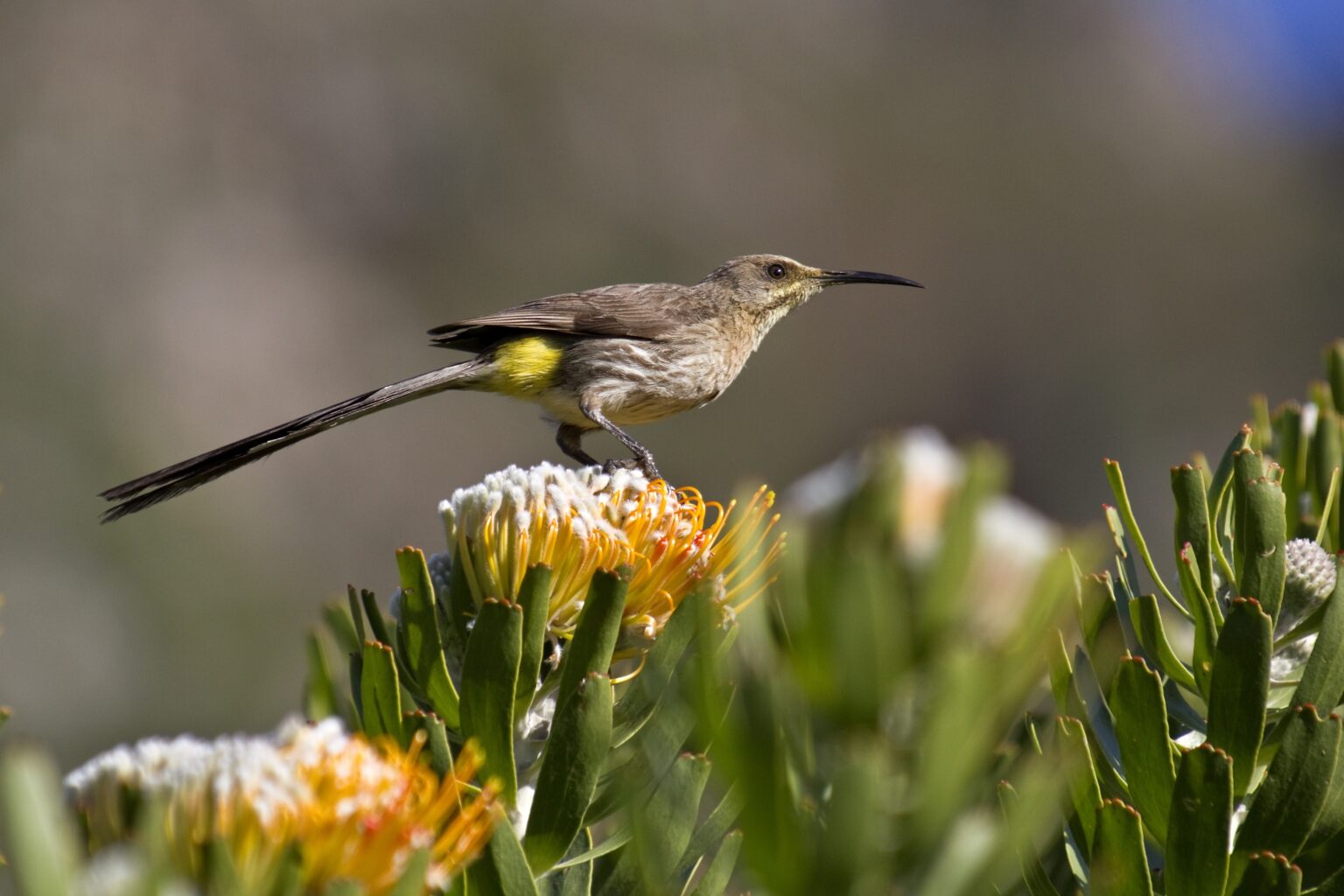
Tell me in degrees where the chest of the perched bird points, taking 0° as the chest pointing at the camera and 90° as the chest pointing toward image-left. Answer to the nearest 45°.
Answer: approximately 270°

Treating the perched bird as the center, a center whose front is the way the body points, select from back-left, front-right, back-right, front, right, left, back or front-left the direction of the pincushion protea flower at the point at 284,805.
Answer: right
